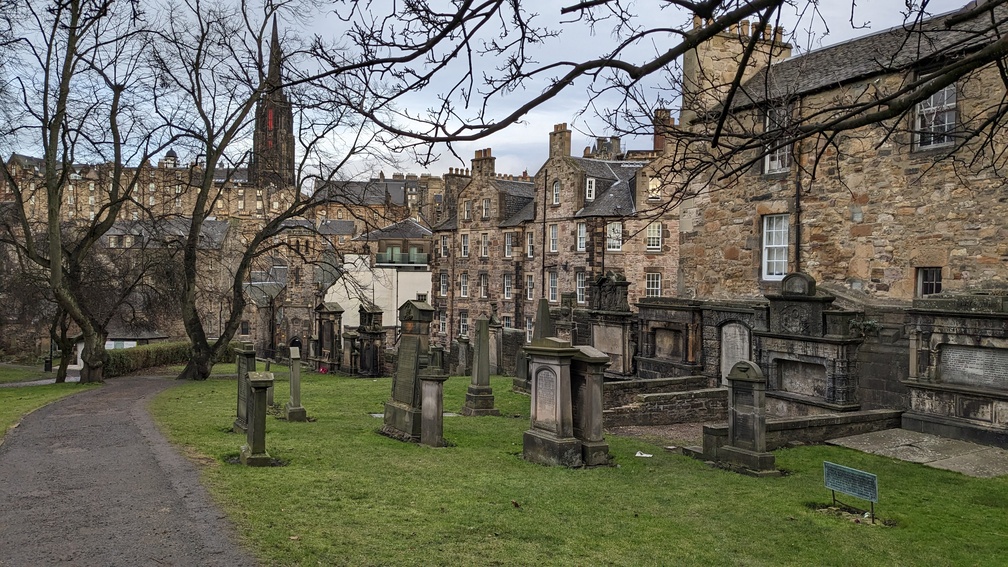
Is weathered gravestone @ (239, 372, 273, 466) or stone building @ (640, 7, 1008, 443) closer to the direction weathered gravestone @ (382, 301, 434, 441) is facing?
the weathered gravestone

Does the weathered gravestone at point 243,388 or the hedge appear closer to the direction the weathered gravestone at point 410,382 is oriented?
the weathered gravestone

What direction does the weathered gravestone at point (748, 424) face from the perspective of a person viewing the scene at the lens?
facing the viewer and to the left of the viewer

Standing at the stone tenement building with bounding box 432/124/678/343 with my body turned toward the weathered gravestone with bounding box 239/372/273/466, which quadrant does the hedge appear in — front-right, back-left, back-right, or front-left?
front-right

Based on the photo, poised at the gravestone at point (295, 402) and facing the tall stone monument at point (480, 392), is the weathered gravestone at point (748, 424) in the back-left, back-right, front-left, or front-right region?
front-right
